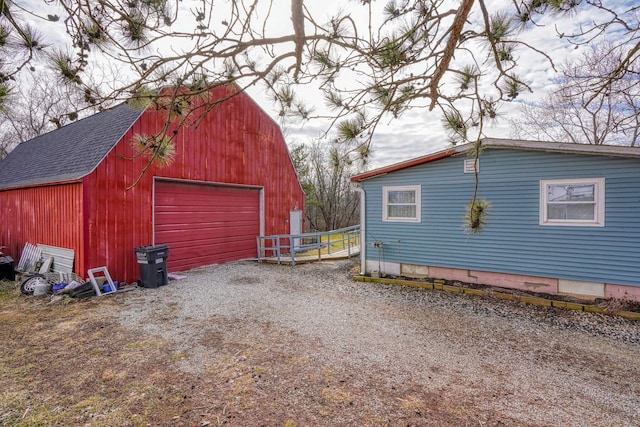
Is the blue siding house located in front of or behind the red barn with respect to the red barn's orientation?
in front

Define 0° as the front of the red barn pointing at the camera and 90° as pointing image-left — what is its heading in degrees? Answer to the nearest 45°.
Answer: approximately 315°
